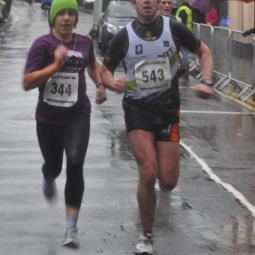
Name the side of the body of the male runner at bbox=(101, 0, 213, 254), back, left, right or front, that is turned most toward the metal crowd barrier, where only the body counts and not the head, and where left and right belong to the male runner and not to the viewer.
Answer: back

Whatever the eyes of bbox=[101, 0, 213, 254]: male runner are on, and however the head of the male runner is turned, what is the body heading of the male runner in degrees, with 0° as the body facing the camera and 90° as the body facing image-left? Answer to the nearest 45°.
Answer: approximately 0°

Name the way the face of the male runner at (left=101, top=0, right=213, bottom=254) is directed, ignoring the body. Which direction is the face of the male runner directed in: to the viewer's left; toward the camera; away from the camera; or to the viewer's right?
toward the camera
